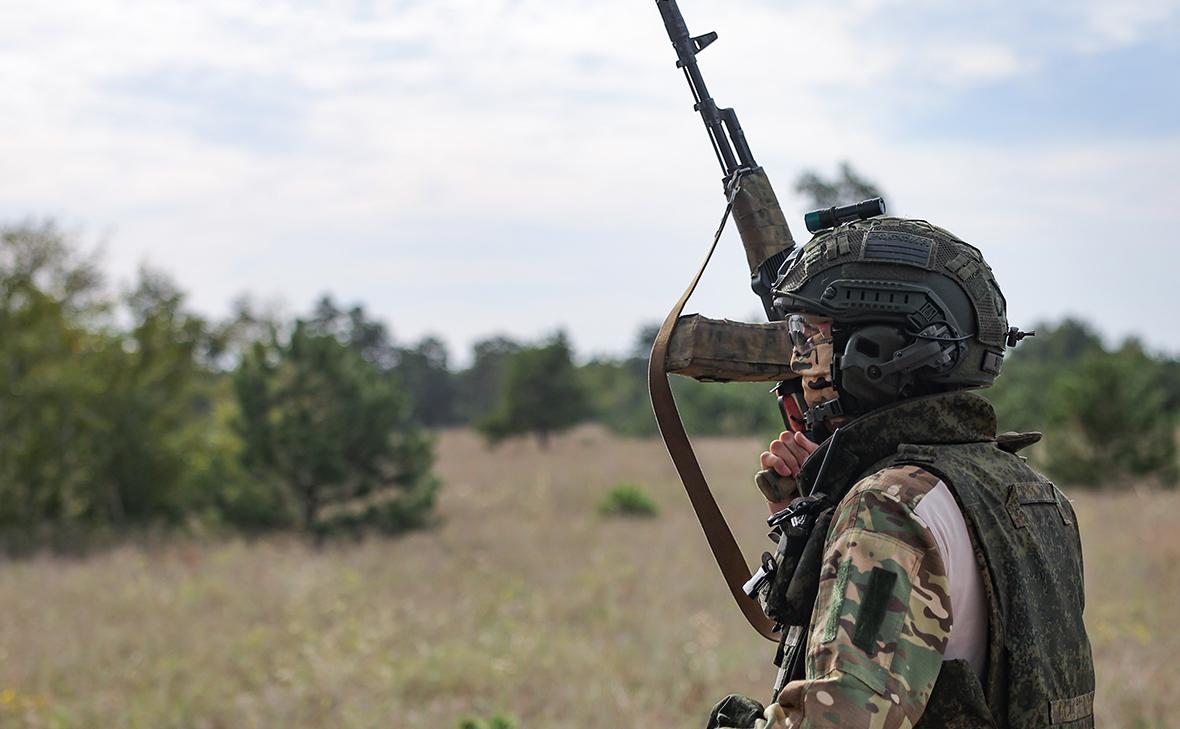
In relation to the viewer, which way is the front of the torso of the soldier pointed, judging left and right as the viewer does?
facing away from the viewer and to the left of the viewer

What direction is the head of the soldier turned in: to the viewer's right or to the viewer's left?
to the viewer's left
